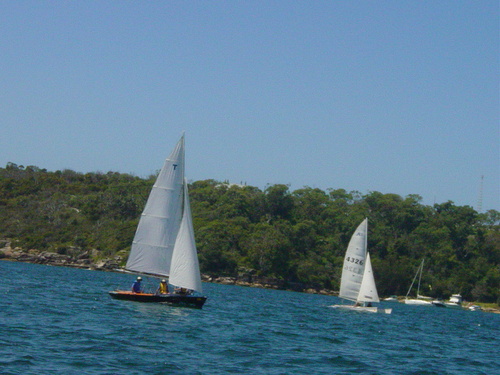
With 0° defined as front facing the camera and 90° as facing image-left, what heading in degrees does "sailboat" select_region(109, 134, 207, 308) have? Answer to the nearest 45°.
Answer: approximately 270°
